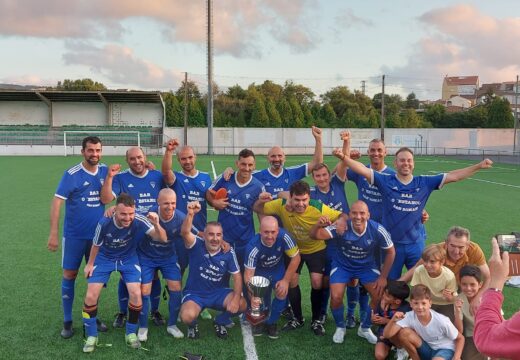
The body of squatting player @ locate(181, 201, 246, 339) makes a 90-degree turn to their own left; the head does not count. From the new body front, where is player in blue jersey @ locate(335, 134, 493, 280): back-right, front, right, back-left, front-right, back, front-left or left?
front

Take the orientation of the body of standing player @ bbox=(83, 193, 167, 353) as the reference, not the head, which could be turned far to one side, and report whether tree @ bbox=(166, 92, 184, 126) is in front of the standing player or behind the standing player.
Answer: behind

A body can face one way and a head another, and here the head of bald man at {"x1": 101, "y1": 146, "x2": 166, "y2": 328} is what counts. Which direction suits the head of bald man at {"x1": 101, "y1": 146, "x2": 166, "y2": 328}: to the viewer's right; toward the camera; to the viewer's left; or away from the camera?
toward the camera

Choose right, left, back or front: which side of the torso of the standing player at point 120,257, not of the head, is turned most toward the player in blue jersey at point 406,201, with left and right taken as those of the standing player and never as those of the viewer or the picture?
left

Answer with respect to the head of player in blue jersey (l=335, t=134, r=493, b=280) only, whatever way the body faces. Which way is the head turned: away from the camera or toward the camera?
toward the camera

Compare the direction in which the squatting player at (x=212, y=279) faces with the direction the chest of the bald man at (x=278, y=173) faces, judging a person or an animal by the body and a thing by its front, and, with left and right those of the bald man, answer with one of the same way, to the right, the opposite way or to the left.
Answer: the same way

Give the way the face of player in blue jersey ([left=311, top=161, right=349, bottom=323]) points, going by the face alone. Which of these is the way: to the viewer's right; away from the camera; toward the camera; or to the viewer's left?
toward the camera

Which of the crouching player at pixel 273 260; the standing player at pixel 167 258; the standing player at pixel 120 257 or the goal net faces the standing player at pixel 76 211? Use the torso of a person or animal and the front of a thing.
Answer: the goal net

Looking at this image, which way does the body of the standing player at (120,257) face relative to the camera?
toward the camera

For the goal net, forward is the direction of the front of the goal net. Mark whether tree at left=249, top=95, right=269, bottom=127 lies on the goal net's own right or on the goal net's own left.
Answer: on the goal net's own left

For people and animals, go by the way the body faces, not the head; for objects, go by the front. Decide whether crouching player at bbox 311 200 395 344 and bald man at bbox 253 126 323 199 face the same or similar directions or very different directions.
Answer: same or similar directions

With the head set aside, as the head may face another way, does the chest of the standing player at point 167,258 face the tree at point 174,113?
no

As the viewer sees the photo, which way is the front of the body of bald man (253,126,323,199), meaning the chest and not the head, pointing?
toward the camera

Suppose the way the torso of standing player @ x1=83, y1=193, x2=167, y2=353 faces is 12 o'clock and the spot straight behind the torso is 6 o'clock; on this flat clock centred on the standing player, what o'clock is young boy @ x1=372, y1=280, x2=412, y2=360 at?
The young boy is roughly at 10 o'clock from the standing player.

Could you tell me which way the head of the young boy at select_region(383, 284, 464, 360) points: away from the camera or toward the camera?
toward the camera

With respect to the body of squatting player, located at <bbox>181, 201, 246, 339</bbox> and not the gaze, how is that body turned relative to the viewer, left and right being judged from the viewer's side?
facing the viewer

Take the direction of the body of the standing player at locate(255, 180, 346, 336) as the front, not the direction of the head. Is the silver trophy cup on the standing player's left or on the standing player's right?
on the standing player's right

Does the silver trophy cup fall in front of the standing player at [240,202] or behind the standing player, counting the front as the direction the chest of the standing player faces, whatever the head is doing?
in front
